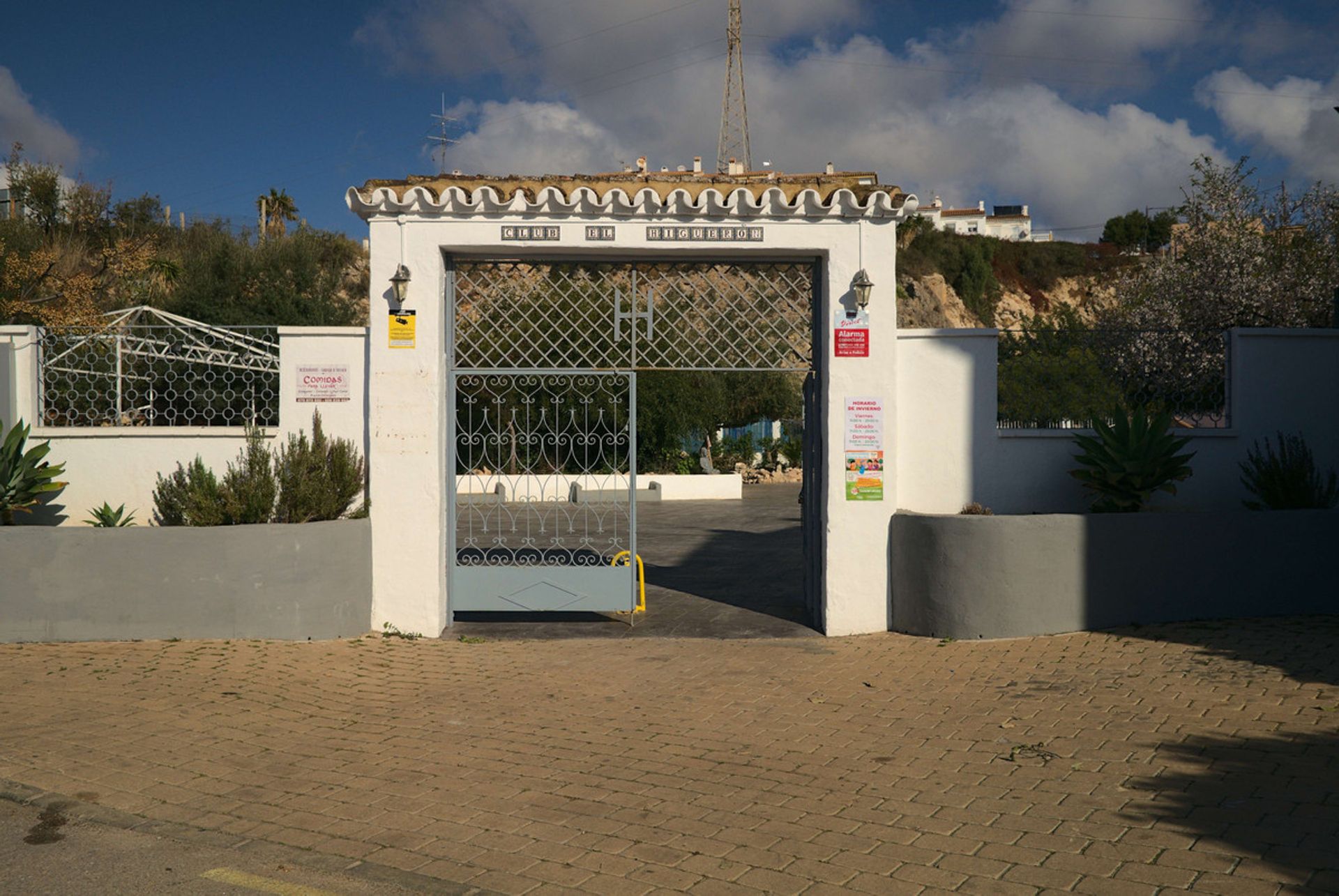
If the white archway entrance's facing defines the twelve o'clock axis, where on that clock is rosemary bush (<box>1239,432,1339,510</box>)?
The rosemary bush is roughly at 9 o'clock from the white archway entrance.

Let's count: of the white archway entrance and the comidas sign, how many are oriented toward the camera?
2

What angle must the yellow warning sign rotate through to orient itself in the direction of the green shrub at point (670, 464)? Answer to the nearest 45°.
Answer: approximately 180°

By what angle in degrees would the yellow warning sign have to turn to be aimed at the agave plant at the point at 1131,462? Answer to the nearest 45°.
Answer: approximately 90° to its left

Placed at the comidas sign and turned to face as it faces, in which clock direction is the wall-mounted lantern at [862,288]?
The wall-mounted lantern is roughly at 10 o'clock from the comidas sign.

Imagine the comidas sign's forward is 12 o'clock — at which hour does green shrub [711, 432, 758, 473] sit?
The green shrub is roughly at 7 o'clock from the comidas sign.

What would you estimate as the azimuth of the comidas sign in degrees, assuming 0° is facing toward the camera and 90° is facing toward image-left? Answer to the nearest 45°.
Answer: approximately 0°

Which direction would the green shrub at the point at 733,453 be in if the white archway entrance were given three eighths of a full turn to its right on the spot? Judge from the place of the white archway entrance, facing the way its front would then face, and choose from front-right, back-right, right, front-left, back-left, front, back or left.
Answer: front-right

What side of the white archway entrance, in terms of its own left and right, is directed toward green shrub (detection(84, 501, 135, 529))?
right

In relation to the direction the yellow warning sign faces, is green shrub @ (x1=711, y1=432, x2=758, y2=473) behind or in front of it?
behind
